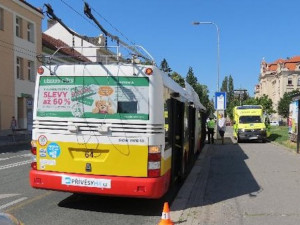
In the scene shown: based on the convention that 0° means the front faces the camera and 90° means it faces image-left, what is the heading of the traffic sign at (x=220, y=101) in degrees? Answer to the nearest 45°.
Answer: approximately 0°

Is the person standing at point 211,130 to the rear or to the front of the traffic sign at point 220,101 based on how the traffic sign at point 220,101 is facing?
to the front
